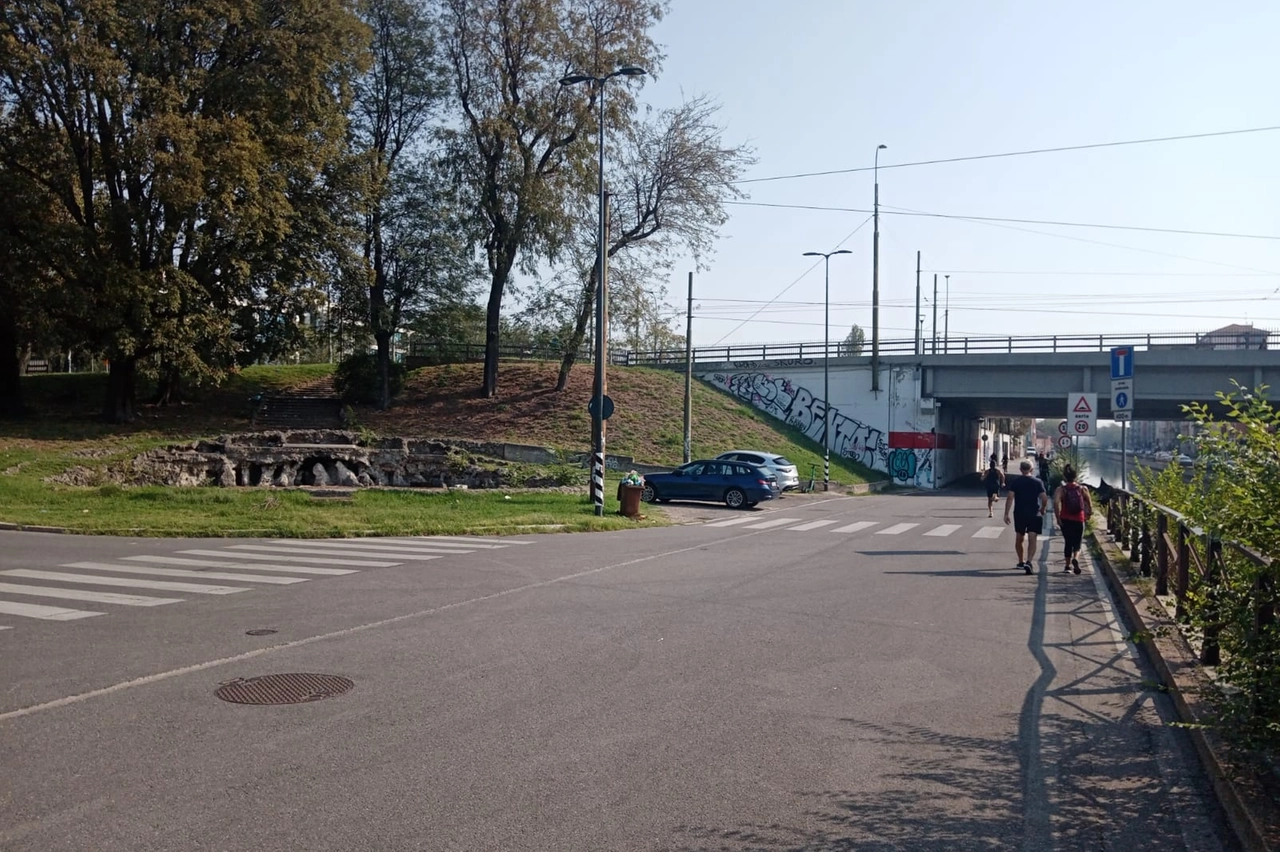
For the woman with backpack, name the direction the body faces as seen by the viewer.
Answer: away from the camera

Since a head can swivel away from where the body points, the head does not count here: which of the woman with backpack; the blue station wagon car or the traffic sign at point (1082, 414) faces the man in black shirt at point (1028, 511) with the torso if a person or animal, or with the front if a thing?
the traffic sign

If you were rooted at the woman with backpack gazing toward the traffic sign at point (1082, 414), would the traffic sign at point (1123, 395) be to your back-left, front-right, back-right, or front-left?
front-right

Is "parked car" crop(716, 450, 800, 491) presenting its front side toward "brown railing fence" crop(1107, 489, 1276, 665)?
no

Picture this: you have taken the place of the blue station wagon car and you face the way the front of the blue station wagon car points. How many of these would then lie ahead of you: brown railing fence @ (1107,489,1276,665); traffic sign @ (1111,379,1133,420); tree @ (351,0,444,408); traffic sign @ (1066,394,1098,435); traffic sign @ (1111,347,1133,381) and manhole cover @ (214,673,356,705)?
1

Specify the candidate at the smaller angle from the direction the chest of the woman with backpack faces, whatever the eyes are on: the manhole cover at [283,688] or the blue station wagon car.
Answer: the blue station wagon car

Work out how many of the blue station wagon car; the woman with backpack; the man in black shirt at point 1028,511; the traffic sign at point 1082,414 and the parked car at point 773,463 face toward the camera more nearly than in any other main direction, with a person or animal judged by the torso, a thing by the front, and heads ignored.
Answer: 1

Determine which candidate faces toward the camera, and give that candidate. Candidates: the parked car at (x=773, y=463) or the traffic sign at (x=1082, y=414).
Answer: the traffic sign

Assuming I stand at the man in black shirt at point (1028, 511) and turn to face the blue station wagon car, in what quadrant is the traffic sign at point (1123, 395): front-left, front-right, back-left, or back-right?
front-right

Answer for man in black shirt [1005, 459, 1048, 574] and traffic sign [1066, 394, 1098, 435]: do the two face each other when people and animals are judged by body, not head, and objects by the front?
yes

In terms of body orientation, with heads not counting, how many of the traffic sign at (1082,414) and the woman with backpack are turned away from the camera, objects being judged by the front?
1

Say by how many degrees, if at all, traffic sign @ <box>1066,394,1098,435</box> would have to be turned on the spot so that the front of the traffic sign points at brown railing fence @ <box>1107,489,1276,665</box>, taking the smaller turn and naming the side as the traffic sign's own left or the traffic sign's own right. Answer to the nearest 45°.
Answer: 0° — it already faces it

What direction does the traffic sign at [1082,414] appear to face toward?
toward the camera

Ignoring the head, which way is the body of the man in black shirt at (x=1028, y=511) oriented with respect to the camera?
away from the camera

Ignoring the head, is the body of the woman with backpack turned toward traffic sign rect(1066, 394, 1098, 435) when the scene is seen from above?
yes

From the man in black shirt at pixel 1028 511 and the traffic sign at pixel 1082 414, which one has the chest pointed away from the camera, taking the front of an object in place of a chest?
the man in black shirt

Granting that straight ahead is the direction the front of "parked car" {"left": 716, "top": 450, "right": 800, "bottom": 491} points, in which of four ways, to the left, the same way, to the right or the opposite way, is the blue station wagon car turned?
the same way

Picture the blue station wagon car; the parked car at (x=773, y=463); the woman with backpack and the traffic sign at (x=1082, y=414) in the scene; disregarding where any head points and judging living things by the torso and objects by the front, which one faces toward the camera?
the traffic sign

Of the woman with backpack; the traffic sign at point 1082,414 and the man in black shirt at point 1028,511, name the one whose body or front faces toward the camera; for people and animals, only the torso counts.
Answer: the traffic sign

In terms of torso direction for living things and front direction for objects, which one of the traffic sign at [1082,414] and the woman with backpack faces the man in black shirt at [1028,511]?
the traffic sign

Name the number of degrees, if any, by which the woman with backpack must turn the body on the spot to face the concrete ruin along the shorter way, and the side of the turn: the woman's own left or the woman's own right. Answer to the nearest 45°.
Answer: approximately 45° to the woman's own left

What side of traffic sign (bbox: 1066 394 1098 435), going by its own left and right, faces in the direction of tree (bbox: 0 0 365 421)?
right
